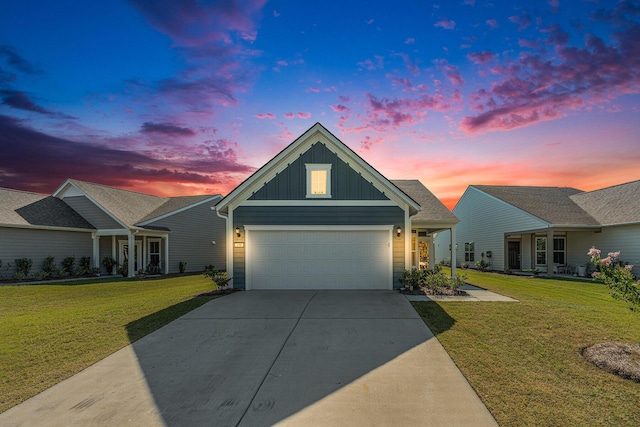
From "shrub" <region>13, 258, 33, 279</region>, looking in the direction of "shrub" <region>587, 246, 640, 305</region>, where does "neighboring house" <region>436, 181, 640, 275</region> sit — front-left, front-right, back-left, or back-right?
front-left

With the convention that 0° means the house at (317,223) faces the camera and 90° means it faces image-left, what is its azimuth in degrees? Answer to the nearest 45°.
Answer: approximately 0°

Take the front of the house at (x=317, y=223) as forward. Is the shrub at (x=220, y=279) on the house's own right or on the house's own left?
on the house's own right

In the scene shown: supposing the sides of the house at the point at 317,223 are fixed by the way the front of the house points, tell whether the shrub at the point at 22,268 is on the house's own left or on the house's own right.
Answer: on the house's own right
